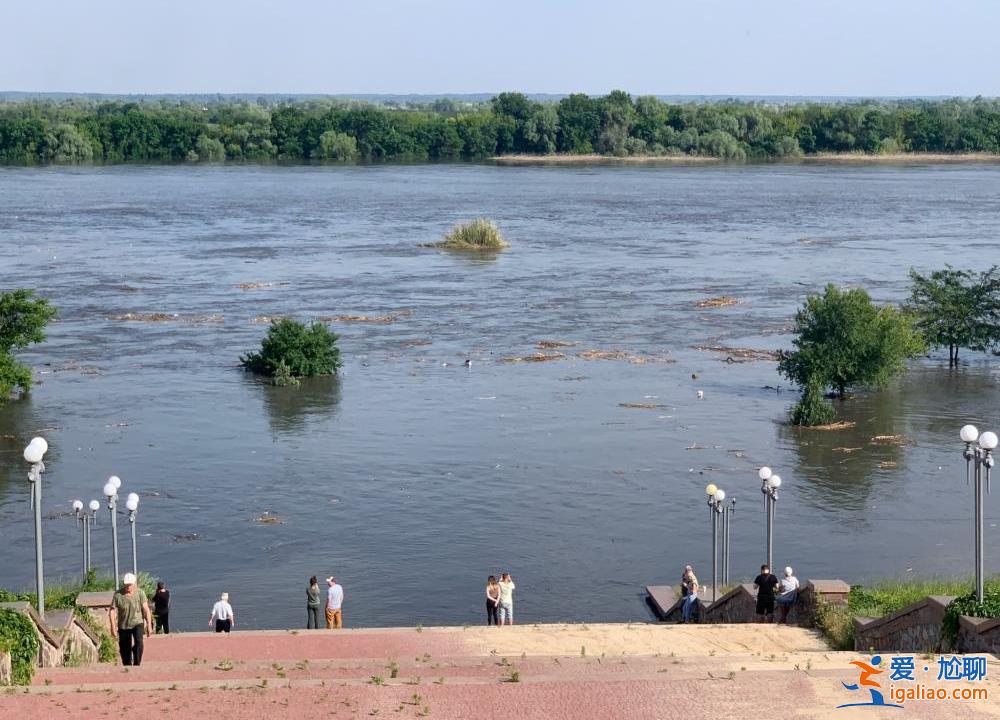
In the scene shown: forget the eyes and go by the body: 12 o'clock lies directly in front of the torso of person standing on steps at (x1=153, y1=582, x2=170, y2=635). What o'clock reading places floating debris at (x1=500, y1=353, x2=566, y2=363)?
The floating debris is roughly at 1 o'clock from the person standing on steps.

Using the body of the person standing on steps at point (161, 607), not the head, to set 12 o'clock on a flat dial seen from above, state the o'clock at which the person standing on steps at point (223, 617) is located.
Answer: the person standing on steps at point (223, 617) is roughly at 3 o'clock from the person standing on steps at point (161, 607).

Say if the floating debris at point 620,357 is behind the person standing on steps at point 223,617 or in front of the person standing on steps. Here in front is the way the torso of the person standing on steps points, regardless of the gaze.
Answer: in front

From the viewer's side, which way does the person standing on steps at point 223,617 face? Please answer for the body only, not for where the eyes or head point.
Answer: away from the camera

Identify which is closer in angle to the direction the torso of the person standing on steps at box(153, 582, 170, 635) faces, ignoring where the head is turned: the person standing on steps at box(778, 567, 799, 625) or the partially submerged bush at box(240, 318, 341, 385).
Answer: the partially submerged bush

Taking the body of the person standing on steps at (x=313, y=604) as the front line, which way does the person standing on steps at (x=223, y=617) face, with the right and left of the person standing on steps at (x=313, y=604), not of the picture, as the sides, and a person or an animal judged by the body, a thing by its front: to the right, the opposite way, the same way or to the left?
the same way

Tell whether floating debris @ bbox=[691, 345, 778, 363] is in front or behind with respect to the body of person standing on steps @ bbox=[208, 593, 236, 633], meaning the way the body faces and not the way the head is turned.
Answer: in front

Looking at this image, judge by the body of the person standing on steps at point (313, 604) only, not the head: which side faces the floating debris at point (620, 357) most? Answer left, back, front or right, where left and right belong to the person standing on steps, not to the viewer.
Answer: front

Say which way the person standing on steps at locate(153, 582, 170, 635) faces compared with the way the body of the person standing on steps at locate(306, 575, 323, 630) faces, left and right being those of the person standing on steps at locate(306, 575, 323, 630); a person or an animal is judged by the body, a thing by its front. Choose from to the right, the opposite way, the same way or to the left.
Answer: the same way

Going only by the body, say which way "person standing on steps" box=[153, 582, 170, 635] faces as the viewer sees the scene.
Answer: away from the camera

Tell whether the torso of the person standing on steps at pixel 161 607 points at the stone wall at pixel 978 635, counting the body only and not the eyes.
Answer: no

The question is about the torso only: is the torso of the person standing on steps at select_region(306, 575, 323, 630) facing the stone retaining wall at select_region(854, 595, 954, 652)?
no

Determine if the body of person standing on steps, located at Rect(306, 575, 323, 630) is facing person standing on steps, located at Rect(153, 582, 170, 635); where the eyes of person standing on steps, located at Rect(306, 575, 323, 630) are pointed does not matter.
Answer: no

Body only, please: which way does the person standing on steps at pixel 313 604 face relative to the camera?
away from the camera

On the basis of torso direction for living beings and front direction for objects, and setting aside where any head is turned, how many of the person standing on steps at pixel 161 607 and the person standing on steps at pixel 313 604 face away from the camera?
2

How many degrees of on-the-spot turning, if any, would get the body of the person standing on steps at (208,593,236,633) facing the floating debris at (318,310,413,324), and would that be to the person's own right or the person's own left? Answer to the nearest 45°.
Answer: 0° — they already face it

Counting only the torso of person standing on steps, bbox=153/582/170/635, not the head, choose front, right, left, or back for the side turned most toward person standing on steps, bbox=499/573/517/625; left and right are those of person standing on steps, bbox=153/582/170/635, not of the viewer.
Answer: right

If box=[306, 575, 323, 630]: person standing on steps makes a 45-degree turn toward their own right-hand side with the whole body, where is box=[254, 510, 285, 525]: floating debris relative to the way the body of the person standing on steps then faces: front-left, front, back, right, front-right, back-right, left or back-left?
front-left

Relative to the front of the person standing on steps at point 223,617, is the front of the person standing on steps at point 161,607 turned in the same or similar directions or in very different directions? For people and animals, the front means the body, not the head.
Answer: same or similar directions
